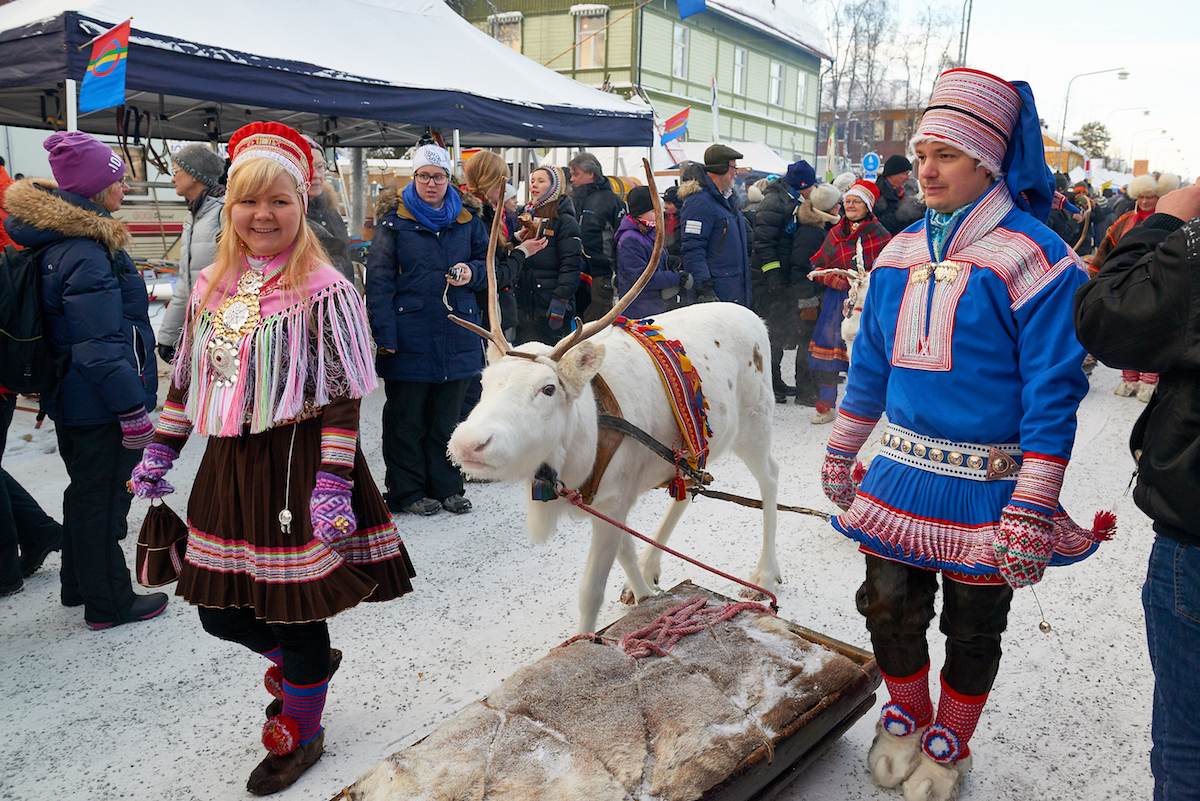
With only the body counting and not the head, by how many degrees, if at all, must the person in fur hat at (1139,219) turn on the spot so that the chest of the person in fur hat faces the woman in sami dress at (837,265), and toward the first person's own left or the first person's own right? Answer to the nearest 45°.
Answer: approximately 45° to the first person's own right

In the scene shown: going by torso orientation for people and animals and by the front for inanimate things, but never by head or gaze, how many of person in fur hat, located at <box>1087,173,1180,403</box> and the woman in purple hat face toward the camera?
1

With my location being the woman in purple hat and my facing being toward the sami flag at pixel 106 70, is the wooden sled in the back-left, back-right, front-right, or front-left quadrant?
back-right

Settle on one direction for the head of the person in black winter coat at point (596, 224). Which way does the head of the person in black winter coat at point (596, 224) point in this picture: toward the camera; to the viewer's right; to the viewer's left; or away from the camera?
to the viewer's left

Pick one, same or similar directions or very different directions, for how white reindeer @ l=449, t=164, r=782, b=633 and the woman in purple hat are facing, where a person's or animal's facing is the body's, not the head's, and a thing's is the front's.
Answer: very different directions
